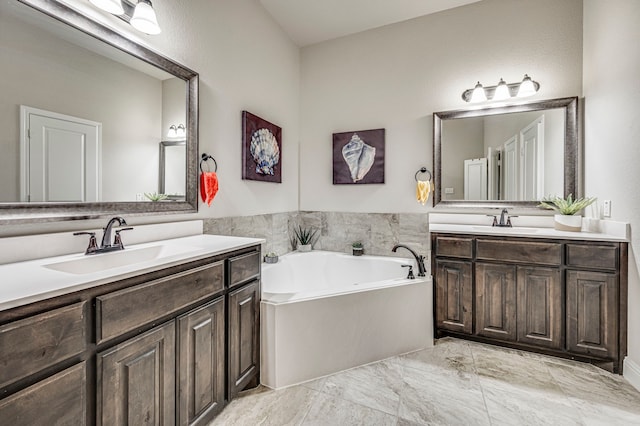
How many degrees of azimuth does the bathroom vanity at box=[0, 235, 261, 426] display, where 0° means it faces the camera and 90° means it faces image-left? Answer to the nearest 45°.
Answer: approximately 315°

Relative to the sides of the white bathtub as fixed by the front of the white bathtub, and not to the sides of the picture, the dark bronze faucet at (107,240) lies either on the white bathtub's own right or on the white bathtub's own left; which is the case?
on the white bathtub's own right

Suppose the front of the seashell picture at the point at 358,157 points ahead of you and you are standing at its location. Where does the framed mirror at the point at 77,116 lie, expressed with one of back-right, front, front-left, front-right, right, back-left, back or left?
front-right

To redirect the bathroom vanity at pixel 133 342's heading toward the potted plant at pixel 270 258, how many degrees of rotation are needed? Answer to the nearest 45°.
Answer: approximately 90° to its left

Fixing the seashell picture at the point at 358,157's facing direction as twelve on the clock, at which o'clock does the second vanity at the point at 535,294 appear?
The second vanity is roughly at 10 o'clock from the seashell picture.

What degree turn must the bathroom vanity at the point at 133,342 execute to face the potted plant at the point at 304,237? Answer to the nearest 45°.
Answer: approximately 90° to its left

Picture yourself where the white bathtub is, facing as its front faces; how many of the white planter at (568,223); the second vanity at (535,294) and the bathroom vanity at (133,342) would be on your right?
1

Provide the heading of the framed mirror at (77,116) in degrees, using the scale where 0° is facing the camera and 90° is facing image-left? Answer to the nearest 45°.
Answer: approximately 315°

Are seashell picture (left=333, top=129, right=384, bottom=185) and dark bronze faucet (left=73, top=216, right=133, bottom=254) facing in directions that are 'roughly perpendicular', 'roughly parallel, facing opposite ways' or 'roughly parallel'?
roughly perpendicular
